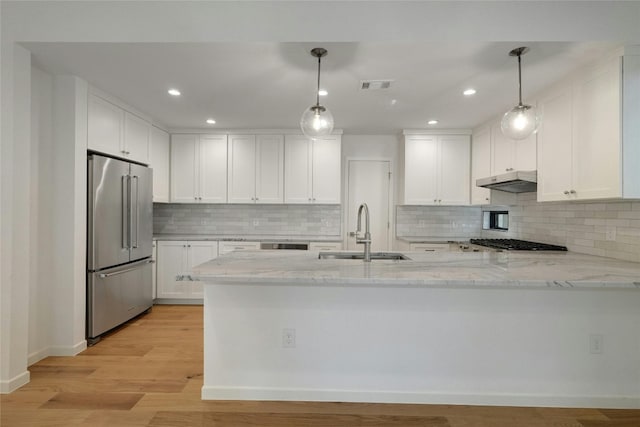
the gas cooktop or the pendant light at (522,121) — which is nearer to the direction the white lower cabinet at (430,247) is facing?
the pendant light

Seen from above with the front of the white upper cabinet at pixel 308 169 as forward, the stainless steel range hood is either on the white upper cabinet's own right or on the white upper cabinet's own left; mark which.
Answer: on the white upper cabinet's own left

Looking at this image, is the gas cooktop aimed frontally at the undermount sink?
yes

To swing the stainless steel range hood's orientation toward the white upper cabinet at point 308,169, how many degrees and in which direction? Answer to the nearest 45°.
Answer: approximately 45° to its right

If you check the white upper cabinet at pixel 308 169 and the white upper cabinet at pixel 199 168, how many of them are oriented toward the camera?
2

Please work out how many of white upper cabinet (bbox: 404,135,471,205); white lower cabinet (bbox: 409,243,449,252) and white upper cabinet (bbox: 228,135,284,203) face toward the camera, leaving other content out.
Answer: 3

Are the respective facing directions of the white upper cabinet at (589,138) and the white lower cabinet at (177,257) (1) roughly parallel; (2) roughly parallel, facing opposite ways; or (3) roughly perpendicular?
roughly perpendicular

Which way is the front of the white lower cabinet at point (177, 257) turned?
toward the camera

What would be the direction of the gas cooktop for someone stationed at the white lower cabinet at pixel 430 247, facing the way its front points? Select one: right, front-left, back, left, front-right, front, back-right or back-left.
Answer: front-left

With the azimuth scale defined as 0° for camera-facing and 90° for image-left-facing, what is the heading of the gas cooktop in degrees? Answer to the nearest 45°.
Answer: approximately 45°

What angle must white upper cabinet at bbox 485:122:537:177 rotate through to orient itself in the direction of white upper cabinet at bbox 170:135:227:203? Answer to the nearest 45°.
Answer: approximately 45° to its right

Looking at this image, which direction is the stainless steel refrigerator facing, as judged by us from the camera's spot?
facing the viewer and to the right of the viewer

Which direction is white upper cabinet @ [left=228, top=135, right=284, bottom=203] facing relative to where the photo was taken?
toward the camera
